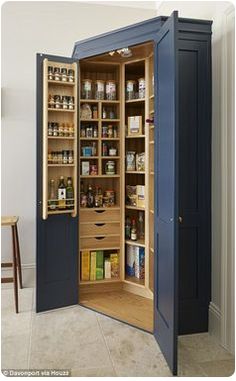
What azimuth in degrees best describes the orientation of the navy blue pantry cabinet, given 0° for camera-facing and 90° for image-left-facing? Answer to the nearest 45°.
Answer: approximately 45°
